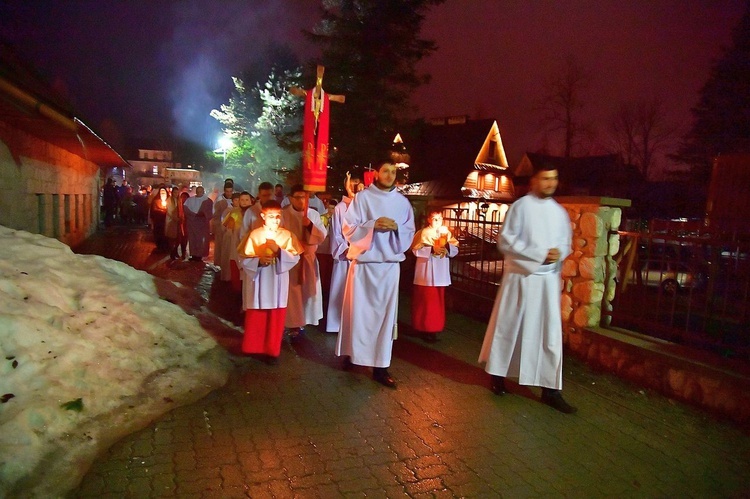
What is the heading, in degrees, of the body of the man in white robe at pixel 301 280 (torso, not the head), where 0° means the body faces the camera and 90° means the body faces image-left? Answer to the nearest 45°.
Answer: approximately 0°

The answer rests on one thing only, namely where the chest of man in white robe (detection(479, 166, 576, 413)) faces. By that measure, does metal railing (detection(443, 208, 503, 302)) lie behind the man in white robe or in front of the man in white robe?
behind

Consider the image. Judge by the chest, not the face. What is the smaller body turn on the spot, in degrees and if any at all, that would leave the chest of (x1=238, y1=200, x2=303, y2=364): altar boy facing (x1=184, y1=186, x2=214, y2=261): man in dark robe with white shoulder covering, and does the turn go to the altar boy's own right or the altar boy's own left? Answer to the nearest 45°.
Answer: approximately 180°

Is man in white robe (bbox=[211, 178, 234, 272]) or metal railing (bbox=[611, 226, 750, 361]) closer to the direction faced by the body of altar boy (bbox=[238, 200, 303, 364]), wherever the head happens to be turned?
the metal railing

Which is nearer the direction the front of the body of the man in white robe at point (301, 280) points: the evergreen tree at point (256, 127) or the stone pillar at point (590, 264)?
the stone pillar

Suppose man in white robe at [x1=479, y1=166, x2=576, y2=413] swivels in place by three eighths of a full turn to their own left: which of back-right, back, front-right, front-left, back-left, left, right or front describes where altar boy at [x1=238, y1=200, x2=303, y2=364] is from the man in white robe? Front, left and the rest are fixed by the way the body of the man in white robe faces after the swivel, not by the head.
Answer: left

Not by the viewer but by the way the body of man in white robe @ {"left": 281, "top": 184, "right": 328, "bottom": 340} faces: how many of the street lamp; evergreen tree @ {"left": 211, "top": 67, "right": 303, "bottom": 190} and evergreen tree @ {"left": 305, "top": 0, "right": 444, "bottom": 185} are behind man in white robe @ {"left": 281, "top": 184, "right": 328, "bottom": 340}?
3

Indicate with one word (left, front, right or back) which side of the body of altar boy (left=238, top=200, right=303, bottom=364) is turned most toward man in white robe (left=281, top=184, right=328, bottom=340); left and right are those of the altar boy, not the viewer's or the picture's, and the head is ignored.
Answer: back

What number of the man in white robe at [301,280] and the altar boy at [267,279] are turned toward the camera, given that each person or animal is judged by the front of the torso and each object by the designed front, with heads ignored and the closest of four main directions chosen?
2

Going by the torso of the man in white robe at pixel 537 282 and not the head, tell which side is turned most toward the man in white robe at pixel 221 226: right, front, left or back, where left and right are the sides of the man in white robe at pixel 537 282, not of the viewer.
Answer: back

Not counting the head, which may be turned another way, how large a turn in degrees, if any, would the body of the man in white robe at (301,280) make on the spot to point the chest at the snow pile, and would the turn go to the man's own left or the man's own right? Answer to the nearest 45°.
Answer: approximately 45° to the man's own right

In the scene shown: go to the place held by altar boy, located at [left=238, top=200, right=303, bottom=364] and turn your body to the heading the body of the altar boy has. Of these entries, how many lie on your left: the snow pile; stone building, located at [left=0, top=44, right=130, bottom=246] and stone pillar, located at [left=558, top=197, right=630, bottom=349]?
1

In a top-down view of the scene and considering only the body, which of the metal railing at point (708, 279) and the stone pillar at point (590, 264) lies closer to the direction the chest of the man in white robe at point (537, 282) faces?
the metal railing

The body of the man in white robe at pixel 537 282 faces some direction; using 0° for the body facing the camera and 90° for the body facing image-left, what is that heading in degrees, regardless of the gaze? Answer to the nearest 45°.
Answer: approximately 315°
